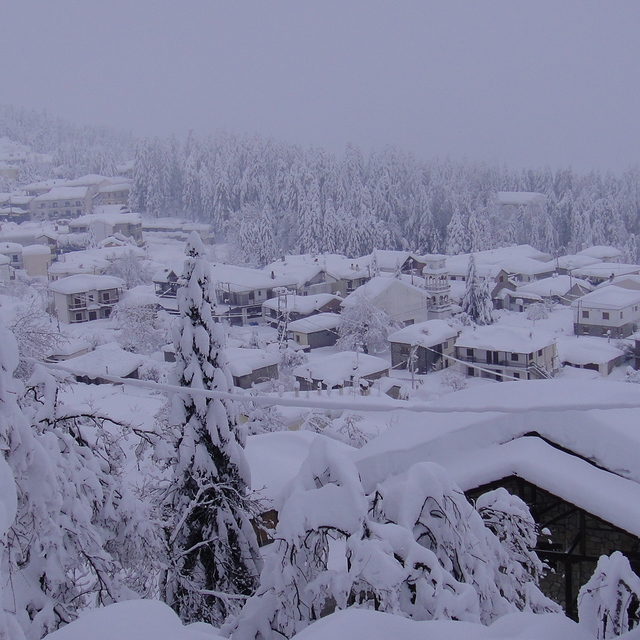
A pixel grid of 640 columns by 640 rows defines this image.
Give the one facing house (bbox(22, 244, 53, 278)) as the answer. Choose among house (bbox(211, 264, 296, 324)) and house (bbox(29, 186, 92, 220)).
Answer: house (bbox(29, 186, 92, 220))

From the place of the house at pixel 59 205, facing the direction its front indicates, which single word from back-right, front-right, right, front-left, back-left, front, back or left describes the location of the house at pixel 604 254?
front-left

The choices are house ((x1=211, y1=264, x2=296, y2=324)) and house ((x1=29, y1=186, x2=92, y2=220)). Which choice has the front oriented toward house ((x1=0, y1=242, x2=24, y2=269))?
house ((x1=29, y1=186, x2=92, y2=220))

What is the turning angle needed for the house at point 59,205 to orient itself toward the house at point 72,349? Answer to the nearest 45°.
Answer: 0° — it already faces it

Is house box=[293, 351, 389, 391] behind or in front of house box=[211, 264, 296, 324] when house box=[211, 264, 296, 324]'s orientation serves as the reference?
in front

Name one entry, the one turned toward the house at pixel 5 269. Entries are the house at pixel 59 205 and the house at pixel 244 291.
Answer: the house at pixel 59 205

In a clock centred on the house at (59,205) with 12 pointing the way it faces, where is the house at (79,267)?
the house at (79,267) is roughly at 12 o'clock from the house at (59,205).

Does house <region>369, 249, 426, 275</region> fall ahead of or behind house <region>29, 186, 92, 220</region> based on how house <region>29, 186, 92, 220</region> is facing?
ahead

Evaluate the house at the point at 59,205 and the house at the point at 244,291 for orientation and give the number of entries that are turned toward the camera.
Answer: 2

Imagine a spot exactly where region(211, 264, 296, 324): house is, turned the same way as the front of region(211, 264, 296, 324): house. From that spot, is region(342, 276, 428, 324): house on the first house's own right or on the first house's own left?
on the first house's own left

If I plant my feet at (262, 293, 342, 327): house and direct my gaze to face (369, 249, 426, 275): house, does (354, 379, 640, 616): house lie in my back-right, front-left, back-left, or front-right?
back-right

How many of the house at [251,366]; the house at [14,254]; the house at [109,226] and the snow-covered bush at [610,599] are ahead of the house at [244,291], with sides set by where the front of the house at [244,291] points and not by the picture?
2

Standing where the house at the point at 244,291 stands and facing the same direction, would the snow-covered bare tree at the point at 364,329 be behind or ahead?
ahead

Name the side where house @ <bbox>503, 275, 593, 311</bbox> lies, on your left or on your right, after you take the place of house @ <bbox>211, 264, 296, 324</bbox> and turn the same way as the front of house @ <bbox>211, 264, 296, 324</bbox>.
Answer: on your left

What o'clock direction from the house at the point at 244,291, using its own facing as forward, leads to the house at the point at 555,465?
the house at the point at 555,465 is roughly at 12 o'clock from the house at the point at 244,291.
